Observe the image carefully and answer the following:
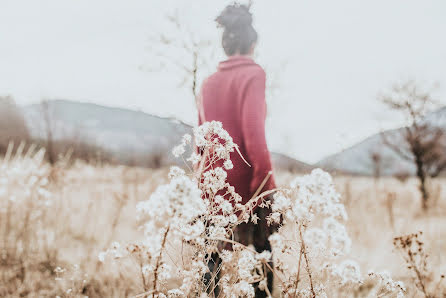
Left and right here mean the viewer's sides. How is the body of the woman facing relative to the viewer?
facing away from the viewer and to the right of the viewer

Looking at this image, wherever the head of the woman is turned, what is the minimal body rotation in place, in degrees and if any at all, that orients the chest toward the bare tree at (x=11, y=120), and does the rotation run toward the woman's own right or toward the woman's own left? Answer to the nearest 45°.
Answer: approximately 90° to the woman's own left

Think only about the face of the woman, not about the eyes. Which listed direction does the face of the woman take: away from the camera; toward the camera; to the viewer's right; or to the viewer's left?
away from the camera
